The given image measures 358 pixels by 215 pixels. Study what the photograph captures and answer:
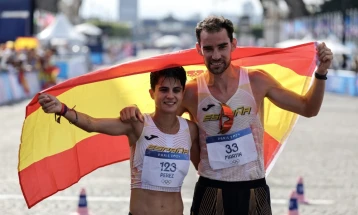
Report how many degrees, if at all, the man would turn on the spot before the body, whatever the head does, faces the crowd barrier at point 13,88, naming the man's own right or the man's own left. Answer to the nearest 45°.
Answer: approximately 180°

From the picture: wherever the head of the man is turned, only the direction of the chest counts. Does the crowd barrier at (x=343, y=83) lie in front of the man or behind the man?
behind

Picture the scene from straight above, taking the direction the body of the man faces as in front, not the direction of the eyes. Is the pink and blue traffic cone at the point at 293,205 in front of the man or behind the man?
behind

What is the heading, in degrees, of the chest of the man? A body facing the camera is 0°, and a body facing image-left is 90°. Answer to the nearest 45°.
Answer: approximately 0°

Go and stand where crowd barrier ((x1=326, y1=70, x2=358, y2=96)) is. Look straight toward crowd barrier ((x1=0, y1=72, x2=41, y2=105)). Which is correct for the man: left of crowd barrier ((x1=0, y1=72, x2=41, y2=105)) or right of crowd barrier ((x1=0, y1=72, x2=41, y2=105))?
left
